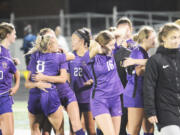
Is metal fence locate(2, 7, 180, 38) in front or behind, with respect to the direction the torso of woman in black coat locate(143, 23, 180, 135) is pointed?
behind

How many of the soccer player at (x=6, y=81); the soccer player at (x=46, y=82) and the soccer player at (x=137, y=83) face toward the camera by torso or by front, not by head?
1

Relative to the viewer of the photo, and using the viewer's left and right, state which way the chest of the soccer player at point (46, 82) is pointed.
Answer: facing away from the viewer and to the right of the viewer

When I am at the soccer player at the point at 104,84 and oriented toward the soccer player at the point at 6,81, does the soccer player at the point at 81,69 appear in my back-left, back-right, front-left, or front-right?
front-right

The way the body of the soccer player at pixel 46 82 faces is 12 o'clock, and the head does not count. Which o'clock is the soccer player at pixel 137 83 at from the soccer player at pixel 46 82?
the soccer player at pixel 137 83 is roughly at 2 o'clock from the soccer player at pixel 46 82.

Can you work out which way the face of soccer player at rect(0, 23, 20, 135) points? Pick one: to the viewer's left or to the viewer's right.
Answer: to the viewer's right

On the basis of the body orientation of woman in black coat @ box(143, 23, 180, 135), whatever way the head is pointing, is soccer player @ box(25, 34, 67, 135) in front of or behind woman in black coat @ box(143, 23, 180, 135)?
behind

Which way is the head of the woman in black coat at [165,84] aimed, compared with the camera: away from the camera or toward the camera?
toward the camera

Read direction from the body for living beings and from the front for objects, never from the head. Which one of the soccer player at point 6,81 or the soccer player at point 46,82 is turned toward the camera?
the soccer player at point 6,81
